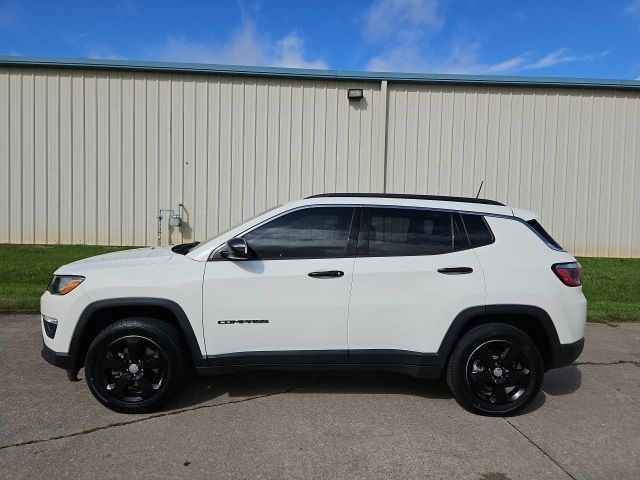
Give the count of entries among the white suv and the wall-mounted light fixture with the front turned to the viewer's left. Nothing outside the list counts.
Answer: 1

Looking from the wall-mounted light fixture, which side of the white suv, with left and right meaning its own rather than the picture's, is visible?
right

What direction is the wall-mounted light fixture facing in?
toward the camera

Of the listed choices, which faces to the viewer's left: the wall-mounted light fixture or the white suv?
the white suv

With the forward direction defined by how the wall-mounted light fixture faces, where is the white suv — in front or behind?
in front

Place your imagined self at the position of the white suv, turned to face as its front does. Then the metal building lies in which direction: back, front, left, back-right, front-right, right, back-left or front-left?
right

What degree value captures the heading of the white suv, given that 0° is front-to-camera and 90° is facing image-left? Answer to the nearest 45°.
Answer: approximately 90°

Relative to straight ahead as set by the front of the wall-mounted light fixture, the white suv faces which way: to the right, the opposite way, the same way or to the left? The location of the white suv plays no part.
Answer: to the right
